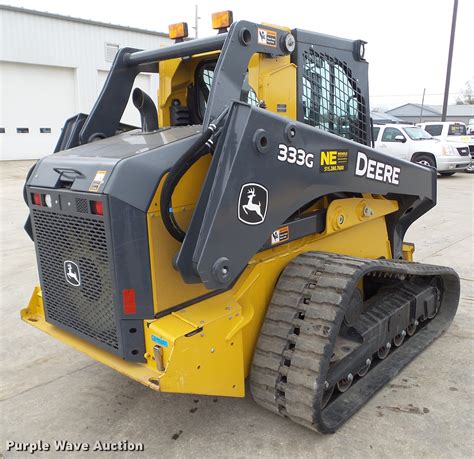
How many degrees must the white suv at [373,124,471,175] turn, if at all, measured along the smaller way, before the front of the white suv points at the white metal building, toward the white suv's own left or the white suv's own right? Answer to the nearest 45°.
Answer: approximately 135° to the white suv's own right

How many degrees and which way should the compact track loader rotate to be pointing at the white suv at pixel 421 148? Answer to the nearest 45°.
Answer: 0° — it already faces it

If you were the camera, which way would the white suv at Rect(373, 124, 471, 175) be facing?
facing the viewer and to the right of the viewer

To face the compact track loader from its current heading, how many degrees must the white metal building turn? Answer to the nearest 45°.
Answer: approximately 45° to its right

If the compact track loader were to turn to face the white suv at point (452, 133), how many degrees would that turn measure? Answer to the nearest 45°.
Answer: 0° — it already faces it

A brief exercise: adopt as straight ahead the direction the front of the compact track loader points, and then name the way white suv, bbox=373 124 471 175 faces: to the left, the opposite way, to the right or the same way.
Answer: to the right

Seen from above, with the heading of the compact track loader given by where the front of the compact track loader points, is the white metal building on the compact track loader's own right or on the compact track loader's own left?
on the compact track loader's own left

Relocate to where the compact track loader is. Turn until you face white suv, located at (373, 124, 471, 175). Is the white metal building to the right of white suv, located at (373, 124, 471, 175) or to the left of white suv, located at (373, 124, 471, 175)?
left

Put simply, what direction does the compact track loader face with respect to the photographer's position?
facing away from the viewer and to the right of the viewer

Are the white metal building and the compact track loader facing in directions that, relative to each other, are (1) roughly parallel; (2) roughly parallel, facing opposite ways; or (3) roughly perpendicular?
roughly perpendicular

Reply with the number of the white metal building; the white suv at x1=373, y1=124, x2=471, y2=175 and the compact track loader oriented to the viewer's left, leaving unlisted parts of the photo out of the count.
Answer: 0

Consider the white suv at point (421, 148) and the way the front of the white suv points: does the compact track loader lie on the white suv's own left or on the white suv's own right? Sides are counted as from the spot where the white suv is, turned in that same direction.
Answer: on the white suv's own right

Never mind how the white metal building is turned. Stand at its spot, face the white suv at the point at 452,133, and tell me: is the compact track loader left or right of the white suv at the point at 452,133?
right

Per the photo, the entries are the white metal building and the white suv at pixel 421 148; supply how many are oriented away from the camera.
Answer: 0
